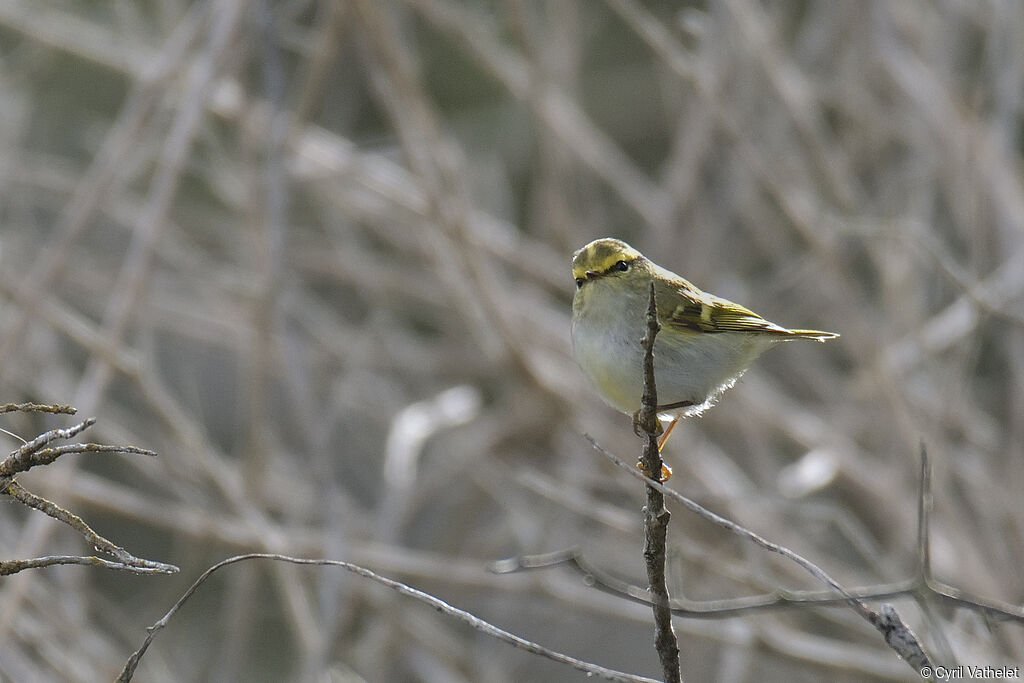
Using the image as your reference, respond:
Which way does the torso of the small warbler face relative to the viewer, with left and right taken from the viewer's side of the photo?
facing the viewer and to the left of the viewer
